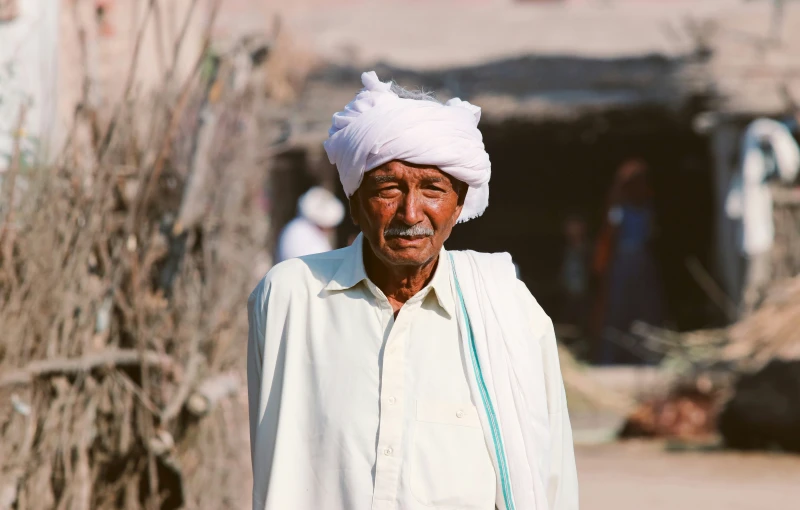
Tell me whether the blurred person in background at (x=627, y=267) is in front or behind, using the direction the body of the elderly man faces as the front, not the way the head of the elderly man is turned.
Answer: behind

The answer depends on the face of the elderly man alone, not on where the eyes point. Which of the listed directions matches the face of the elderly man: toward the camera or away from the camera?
toward the camera

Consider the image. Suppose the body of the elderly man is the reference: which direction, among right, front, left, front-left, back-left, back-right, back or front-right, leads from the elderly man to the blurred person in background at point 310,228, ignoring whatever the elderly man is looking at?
back

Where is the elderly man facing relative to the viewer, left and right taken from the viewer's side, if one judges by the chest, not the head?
facing the viewer

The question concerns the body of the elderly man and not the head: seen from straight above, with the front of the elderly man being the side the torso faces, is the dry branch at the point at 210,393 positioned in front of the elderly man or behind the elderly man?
behind

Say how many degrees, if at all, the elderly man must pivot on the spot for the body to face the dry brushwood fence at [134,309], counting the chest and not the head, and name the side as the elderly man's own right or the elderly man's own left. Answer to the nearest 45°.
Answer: approximately 135° to the elderly man's own right

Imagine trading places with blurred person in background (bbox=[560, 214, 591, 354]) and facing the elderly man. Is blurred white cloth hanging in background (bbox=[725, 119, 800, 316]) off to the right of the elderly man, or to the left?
left

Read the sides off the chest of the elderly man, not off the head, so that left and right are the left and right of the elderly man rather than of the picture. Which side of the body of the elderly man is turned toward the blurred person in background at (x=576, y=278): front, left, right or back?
back
